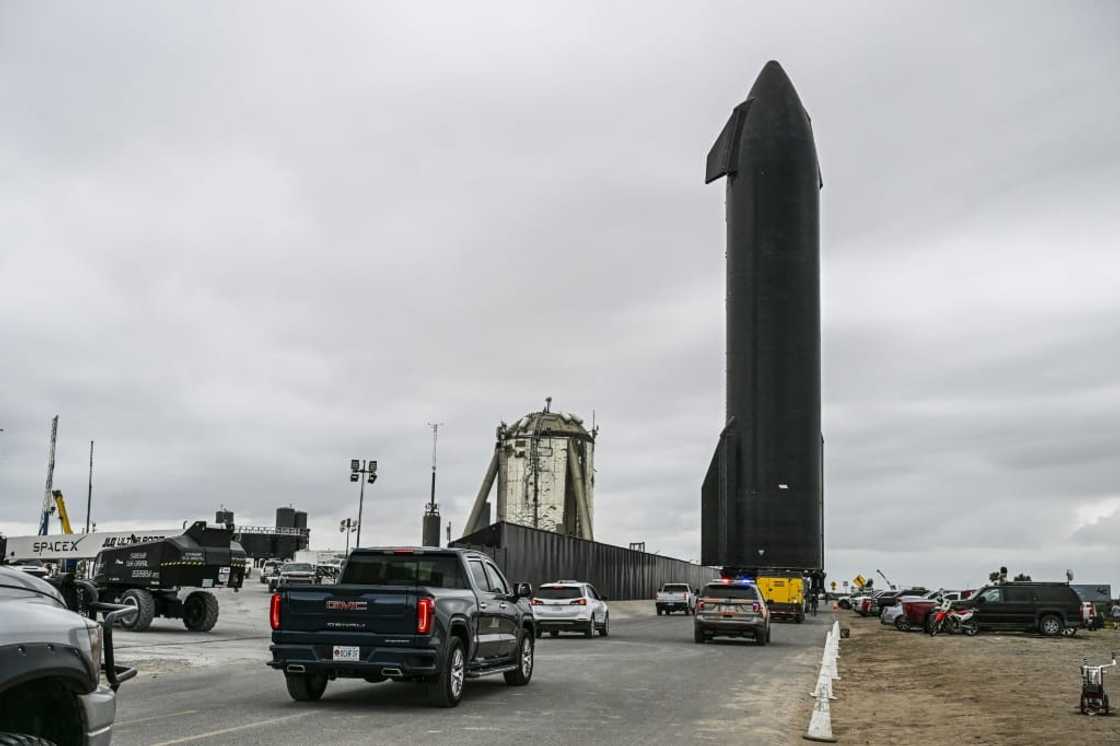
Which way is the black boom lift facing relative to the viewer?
to the viewer's left

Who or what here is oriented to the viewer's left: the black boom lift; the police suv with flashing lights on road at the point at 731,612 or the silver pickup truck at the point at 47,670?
the black boom lift

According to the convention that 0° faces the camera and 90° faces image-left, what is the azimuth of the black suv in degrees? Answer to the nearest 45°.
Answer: approximately 90°

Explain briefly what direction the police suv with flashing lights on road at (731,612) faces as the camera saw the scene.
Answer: facing away from the viewer

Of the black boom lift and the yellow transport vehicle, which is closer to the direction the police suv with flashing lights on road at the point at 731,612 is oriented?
the yellow transport vehicle

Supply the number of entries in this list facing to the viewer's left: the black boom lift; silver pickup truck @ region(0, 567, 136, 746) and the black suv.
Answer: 2

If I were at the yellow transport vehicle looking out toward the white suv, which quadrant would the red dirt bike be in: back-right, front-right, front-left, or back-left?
front-left

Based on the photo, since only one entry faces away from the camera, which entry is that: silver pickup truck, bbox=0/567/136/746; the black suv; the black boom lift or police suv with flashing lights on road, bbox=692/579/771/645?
the police suv with flashing lights on road

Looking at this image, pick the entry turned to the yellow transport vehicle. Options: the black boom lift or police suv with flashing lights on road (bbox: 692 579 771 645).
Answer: the police suv with flashing lights on road

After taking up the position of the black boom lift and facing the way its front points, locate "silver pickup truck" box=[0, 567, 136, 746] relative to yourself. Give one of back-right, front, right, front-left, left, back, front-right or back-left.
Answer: left

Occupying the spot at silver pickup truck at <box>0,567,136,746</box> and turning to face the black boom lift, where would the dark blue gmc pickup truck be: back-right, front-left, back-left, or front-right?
front-right

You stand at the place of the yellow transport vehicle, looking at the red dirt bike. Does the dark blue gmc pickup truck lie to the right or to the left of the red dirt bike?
right

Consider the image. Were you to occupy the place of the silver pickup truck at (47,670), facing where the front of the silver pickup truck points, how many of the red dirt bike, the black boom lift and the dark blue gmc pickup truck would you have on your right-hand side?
0

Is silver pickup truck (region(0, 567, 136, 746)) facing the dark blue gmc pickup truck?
no

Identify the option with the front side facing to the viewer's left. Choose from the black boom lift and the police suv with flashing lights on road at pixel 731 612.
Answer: the black boom lift
